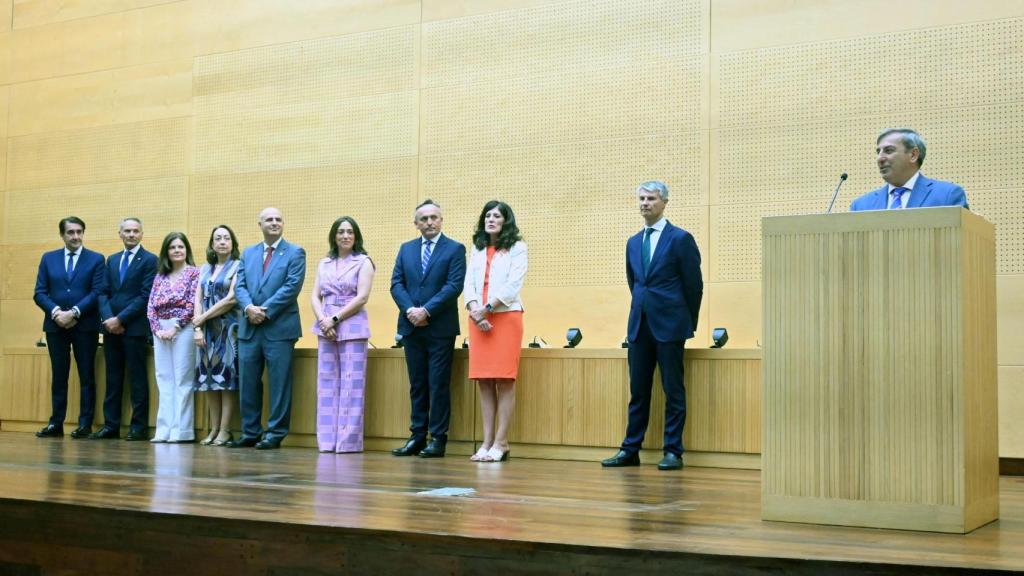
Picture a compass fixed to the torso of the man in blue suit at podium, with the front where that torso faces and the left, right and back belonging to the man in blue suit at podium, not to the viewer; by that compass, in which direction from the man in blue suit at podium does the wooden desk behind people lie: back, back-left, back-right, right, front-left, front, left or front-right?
right

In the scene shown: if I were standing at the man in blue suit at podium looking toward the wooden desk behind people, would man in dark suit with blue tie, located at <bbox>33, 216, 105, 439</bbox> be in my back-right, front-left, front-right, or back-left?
front-left

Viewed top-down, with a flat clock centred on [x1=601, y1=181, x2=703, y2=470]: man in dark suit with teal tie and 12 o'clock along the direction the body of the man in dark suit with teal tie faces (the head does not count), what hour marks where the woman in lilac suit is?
The woman in lilac suit is roughly at 2 o'clock from the man in dark suit with teal tie.

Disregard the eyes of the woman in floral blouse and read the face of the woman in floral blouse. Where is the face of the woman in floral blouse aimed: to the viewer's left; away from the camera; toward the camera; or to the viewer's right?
toward the camera

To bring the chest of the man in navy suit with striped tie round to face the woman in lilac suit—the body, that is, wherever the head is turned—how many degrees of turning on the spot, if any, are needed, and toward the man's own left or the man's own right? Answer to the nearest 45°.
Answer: approximately 90° to the man's own right

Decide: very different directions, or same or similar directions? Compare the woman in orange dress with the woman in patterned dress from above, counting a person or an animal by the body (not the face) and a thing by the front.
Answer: same or similar directions

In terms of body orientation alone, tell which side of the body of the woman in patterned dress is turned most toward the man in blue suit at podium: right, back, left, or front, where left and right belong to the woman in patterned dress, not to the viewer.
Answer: left

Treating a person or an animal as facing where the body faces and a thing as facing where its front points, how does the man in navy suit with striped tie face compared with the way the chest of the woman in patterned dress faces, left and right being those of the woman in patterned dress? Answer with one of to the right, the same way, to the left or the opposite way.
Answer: the same way

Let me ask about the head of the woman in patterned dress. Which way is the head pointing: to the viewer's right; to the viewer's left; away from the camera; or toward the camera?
toward the camera

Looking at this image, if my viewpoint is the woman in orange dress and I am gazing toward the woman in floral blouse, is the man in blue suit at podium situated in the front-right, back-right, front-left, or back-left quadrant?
back-left

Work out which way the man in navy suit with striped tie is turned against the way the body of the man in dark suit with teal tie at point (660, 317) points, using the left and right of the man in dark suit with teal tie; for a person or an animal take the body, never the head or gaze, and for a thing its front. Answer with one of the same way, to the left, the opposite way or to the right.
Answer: the same way

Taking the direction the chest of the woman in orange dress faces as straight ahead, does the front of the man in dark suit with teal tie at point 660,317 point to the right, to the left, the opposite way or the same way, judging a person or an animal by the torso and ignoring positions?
the same way

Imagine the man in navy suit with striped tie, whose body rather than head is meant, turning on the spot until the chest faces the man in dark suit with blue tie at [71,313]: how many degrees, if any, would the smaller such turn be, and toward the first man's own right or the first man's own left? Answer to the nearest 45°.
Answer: approximately 90° to the first man's own right

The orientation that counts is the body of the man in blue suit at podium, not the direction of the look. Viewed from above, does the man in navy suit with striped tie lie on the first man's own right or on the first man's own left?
on the first man's own right

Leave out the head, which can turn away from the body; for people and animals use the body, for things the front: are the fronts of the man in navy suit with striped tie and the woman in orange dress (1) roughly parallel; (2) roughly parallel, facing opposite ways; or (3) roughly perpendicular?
roughly parallel

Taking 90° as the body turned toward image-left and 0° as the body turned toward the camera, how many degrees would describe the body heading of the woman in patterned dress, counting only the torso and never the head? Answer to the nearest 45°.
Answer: approximately 45°

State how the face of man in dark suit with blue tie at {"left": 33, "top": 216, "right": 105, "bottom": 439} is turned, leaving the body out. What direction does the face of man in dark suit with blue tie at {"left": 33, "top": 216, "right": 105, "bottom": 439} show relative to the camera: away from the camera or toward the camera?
toward the camera

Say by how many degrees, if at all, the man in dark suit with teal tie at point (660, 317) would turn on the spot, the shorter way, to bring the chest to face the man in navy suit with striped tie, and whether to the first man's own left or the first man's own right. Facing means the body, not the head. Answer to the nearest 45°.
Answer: approximately 45° to the first man's own right
